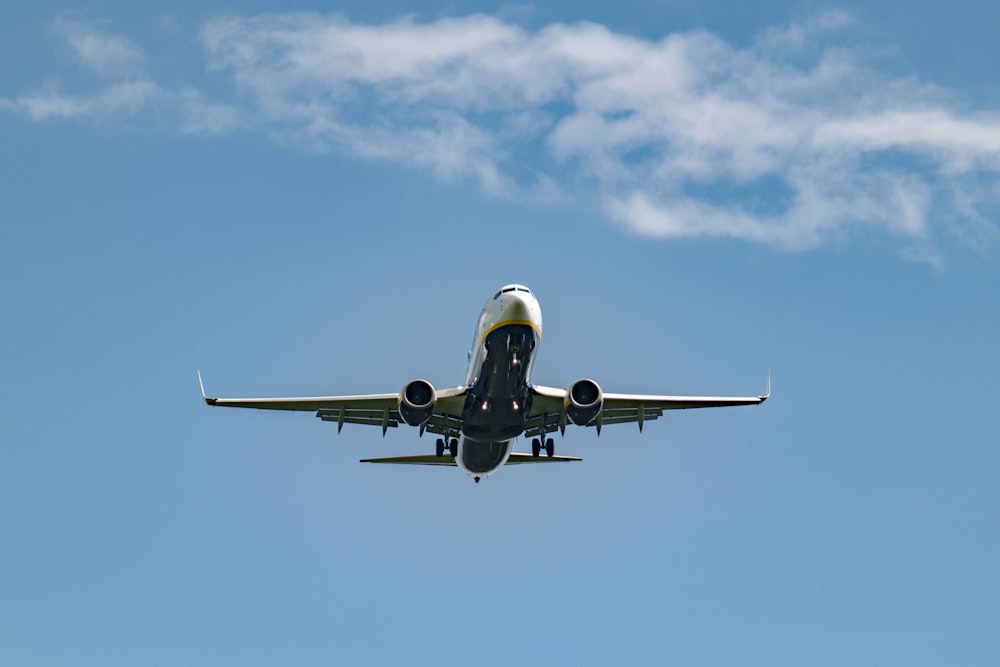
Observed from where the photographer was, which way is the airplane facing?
facing the viewer
